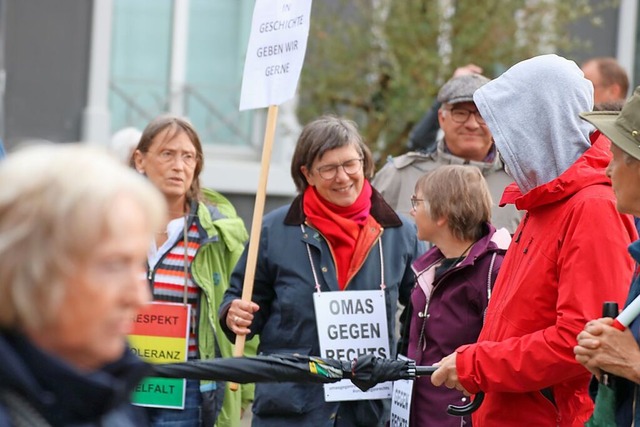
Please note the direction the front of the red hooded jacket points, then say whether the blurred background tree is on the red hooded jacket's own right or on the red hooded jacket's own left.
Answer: on the red hooded jacket's own right

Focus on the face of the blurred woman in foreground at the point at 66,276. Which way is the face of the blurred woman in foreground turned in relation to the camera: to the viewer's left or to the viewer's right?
to the viewer's right

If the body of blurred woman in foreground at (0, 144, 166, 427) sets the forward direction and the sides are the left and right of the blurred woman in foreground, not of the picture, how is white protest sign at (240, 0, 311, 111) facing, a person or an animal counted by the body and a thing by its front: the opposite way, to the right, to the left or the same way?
to the right

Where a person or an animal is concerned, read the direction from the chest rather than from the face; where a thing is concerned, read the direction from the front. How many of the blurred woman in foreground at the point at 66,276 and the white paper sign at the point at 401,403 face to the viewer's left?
0

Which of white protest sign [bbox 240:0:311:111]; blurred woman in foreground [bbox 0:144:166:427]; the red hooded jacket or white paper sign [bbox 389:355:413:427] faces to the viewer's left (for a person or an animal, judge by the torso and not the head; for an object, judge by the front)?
the red hooded jacket

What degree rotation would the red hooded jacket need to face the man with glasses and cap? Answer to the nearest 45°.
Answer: approximately 90° to its right

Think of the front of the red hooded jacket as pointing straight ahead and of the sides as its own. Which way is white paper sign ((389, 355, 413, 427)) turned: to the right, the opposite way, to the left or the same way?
to the left

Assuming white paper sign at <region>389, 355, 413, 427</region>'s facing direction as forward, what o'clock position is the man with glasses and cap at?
The man with glasses and cap is roughly at 6 o'clock from the white paper sign.

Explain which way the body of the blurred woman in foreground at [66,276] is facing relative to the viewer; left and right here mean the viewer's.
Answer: facing to the right of the viewer

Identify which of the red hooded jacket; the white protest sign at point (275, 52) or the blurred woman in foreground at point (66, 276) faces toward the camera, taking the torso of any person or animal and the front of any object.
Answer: the white protest sign

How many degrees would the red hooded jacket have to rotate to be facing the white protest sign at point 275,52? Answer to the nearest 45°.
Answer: approximately 45° to its right

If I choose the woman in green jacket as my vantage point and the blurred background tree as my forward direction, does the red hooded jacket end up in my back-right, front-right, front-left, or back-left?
back-right

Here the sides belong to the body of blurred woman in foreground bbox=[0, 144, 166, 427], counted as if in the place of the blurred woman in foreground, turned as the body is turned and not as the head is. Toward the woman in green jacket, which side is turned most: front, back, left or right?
left
